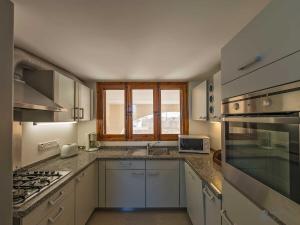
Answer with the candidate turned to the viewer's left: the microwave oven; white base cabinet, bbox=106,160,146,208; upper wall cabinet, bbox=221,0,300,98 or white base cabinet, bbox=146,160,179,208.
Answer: the upper wall cabinet

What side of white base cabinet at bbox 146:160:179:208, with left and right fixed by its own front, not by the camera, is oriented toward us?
front

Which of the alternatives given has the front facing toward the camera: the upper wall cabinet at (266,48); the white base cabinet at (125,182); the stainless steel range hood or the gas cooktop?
the white base cabinet

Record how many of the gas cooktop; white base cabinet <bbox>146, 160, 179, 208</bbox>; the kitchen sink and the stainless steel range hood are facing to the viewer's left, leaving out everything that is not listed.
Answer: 0

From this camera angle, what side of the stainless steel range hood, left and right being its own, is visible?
right

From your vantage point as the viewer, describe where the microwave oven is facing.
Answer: facing the viewer

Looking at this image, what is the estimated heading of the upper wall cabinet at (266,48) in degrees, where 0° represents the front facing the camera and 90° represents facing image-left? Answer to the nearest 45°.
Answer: approximately 90°

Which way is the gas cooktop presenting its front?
to the viewer's right

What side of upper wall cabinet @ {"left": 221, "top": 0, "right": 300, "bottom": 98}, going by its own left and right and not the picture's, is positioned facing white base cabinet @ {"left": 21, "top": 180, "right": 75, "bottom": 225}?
front
